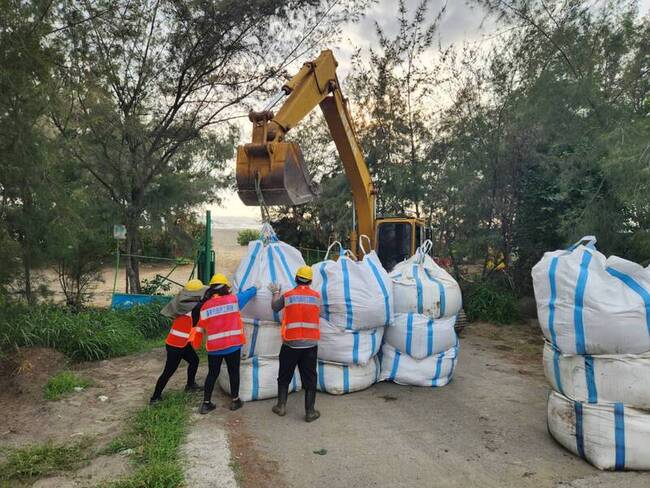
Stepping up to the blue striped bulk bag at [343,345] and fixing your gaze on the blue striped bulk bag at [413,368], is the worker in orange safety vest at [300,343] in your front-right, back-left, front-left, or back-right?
back-right

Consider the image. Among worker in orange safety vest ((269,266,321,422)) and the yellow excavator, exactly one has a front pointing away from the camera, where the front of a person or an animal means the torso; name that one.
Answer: the worker in orange safety vest

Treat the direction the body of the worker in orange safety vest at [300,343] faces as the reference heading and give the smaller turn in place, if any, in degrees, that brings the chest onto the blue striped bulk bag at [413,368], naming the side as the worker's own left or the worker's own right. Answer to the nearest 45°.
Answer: approximately 45° to the worker's own right

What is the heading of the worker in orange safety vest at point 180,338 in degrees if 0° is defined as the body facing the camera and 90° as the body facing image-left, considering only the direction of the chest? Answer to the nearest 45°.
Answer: approximately 225°

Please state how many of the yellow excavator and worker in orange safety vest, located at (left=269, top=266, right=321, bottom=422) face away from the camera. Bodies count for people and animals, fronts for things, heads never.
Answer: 1

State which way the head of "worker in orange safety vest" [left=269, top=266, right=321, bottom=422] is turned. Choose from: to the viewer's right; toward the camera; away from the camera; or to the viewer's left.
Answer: away from the camera

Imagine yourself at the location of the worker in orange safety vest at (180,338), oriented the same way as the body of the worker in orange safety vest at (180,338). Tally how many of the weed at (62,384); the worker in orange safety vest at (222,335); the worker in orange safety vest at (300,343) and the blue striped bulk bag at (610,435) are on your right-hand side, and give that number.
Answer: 3

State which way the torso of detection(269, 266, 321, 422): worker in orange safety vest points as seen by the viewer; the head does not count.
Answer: away from the camera

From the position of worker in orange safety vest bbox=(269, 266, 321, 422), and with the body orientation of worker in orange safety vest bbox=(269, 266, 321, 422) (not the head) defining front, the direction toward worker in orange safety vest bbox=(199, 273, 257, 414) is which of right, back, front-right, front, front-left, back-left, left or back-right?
left

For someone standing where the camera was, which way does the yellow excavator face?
facing the viewer and to the left of the viewer

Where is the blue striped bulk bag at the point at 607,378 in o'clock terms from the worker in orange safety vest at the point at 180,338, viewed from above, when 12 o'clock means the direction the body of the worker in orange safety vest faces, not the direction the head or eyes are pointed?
The blue striped bulk bag is roughly at 3 o'clock from the worker in orange safety vest.

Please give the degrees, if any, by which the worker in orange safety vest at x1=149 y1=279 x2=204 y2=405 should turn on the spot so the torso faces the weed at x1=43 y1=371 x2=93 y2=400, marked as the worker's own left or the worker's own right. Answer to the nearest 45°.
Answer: approximately 90° to the worker's own left

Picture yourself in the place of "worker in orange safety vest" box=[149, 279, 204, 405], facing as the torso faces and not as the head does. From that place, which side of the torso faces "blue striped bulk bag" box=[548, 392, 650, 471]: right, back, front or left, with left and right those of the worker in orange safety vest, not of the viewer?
right

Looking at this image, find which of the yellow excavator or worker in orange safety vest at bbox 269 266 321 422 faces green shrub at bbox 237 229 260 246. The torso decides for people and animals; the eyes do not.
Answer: the worker in orange safety vest

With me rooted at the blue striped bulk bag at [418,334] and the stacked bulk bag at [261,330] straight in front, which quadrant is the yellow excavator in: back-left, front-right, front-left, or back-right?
front-right

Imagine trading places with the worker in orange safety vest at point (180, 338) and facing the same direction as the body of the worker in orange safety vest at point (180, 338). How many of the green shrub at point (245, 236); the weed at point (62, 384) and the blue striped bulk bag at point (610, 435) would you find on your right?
1
